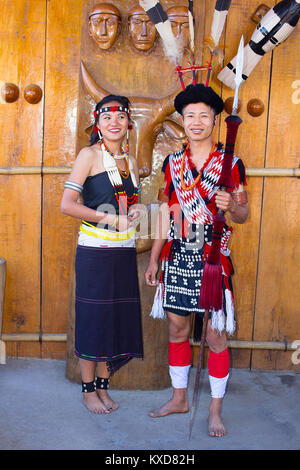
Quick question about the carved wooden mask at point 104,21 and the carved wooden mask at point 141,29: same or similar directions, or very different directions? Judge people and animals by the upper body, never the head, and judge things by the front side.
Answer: same or similar directions

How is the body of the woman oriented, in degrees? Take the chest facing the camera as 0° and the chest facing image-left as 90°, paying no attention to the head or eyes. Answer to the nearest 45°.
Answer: approximately 315°

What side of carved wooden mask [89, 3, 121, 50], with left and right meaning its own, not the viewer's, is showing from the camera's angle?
front

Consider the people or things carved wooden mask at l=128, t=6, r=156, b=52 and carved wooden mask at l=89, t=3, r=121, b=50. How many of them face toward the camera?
2

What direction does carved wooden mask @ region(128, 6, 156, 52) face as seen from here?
toward the camera
